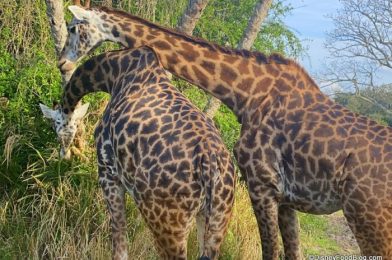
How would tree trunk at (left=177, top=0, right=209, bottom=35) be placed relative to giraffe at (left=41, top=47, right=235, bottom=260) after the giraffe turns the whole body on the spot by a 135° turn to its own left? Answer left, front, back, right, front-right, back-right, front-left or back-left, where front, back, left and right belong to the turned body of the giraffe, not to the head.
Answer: back

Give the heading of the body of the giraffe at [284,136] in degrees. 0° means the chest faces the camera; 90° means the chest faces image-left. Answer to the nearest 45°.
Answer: approximately 90°

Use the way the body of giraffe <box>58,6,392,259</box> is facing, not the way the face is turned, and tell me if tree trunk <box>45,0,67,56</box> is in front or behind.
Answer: in front

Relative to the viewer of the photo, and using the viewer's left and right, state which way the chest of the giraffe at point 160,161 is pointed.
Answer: facing away from the viewer and to the left of the viewer

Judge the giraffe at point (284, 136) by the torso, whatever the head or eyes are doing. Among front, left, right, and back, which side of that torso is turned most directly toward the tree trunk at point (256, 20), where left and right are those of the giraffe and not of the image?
right

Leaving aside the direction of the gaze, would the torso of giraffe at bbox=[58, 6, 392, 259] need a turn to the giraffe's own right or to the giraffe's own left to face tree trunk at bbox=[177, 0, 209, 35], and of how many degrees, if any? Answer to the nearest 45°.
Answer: approximately 45° to the giraffe's own right

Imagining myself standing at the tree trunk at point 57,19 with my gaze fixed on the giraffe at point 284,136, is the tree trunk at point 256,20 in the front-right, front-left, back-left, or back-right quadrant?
front-left
